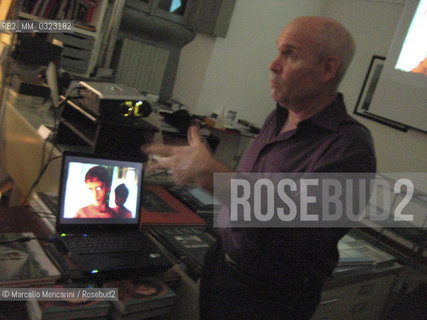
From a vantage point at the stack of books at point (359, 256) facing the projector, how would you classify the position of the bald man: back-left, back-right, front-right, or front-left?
front-left

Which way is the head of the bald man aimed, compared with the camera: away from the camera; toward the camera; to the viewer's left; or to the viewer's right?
to the viewer's left

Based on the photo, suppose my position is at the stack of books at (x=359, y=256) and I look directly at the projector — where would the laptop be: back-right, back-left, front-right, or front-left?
front-left

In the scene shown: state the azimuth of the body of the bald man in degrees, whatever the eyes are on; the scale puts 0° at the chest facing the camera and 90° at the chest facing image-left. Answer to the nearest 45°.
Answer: approximately 45°

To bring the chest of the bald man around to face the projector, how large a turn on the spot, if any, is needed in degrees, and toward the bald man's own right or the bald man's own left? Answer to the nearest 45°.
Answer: approximately 90° to the bald man's own right

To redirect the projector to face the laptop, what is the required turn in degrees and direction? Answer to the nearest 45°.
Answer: approximately 45° to its right

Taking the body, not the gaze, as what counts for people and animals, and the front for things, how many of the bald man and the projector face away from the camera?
0

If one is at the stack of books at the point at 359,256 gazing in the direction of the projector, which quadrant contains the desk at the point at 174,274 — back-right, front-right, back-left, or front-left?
front-left

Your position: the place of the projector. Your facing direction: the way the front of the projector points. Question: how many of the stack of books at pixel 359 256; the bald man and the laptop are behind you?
0

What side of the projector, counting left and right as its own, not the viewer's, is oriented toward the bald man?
front

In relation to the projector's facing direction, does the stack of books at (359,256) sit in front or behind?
in front

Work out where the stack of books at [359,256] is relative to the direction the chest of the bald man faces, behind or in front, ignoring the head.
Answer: behind
